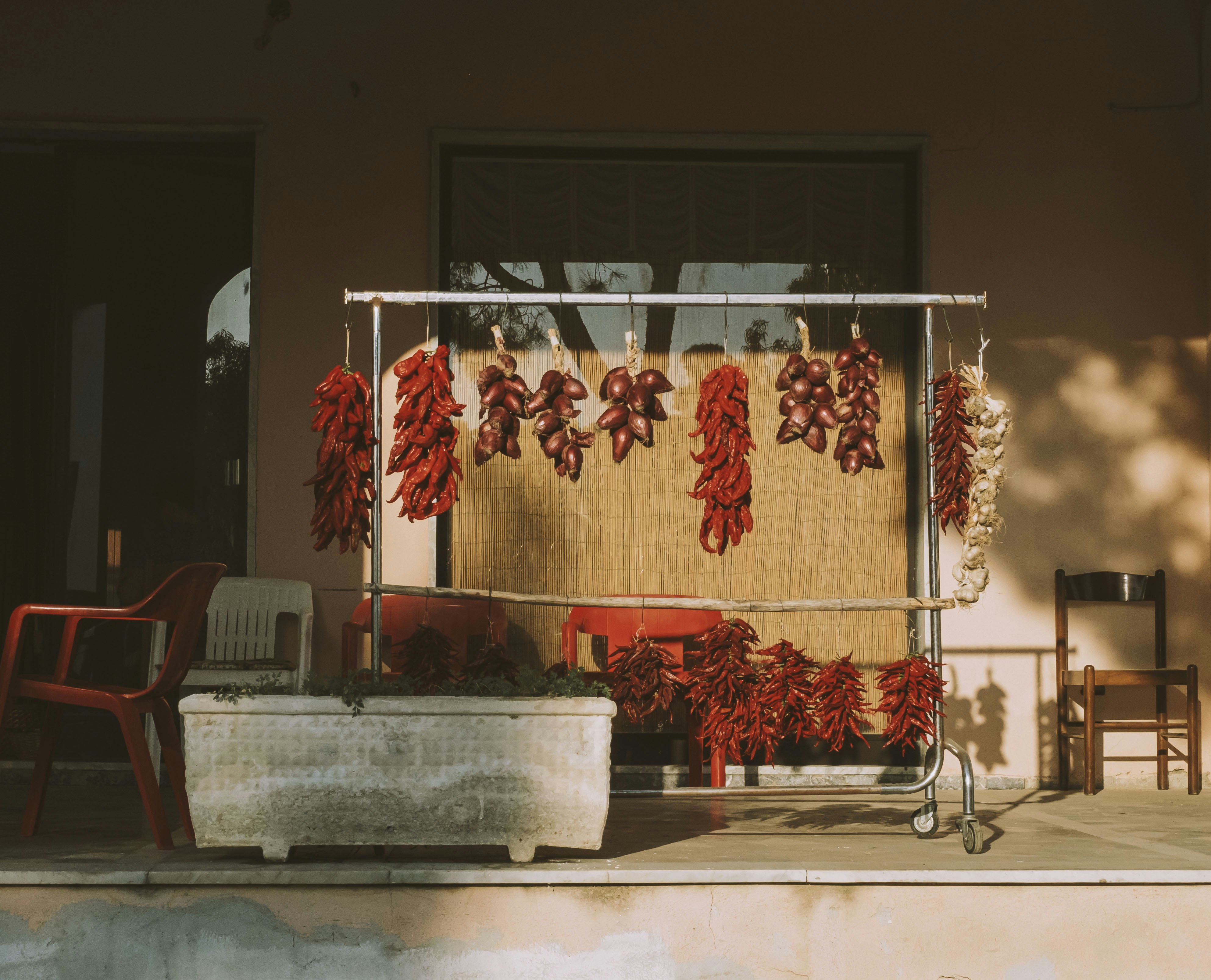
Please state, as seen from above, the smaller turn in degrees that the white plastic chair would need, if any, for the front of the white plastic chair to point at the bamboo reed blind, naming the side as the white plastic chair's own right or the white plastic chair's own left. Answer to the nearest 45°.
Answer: approximately 135° to the white plastic chair's own left

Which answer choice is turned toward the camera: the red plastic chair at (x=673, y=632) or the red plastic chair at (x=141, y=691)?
the red plastic chair at (x=673, y=632)

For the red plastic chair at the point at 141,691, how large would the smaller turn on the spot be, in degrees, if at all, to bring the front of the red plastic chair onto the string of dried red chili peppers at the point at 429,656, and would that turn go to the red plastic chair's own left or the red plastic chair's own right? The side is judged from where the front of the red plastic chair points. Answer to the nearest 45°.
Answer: approximately 180°

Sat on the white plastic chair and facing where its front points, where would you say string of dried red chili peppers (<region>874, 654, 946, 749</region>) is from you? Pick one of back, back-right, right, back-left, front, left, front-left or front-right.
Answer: left

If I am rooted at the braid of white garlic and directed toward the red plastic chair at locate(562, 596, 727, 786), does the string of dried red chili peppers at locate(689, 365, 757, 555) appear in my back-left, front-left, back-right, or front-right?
front-left

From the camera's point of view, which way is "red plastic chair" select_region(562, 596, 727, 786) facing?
toward the camera

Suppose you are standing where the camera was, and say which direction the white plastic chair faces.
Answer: facing the viewer and to the left of the viewer

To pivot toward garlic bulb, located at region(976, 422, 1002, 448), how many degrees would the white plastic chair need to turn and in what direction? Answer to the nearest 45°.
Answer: approximately 90° to its left

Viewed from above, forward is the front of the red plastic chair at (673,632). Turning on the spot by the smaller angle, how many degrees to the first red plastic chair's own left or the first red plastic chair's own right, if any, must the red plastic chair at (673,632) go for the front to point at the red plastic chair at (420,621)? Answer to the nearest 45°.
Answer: approximately 90° to the first red plastic chair's own right

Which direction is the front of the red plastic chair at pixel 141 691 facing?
to the viewer's left

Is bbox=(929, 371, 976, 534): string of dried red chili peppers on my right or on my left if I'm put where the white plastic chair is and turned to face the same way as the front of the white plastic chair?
on my left

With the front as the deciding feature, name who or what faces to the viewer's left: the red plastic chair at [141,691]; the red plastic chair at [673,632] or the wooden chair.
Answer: the red plastic chair at [141,691]
